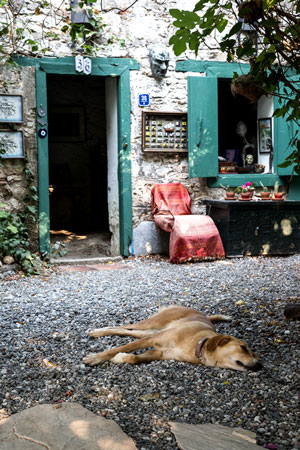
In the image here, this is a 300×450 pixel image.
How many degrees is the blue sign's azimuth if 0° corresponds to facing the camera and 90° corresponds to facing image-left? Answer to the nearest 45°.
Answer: approximately 0°

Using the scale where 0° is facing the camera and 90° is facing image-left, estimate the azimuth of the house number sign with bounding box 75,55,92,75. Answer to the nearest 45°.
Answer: approximately 0°

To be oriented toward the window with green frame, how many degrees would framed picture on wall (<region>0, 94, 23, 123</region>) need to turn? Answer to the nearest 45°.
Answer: approximately 90° to its left
